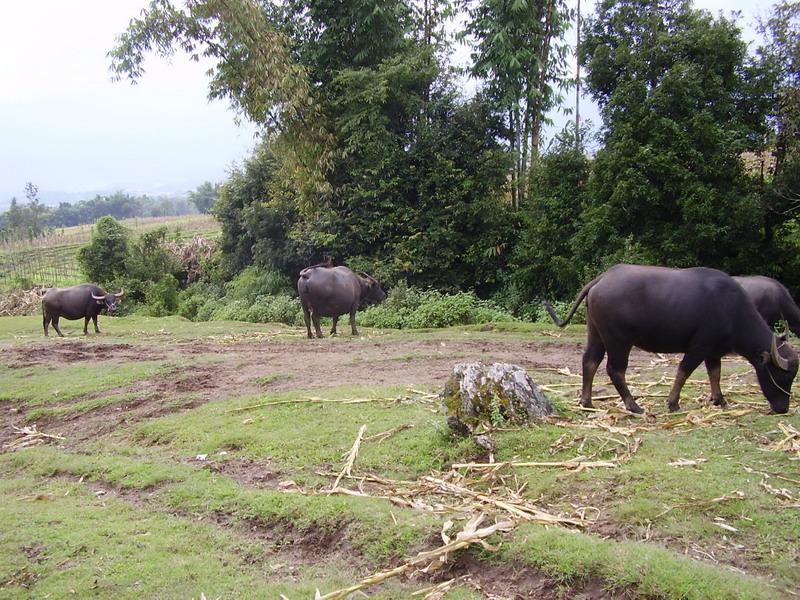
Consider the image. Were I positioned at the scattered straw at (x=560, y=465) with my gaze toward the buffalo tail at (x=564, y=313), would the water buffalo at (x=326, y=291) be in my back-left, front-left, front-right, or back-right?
front-left

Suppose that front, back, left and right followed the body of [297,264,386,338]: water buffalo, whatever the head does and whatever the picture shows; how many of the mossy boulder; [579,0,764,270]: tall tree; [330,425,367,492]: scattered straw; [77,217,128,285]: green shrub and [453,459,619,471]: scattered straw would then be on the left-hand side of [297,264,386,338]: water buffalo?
1

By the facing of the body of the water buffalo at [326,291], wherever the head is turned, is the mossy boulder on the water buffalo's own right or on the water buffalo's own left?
on the water buffalo's own right

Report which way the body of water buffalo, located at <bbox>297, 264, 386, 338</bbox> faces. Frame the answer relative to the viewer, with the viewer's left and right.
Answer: facing away from the viewer and to the right of the viewer

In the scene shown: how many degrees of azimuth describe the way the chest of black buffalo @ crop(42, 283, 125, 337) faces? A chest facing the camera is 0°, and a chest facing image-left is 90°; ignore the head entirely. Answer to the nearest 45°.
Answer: approximately 270°

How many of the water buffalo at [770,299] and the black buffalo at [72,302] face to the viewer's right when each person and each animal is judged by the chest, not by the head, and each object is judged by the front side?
2

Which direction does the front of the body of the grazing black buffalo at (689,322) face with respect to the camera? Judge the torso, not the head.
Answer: to the viewer's right

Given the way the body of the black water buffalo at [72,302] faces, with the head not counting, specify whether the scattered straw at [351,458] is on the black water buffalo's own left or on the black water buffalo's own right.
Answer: on the black water buffalo's own right

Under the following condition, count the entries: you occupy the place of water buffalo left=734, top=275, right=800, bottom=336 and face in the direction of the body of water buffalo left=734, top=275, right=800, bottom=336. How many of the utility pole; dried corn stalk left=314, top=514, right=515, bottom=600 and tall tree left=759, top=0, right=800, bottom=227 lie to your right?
1

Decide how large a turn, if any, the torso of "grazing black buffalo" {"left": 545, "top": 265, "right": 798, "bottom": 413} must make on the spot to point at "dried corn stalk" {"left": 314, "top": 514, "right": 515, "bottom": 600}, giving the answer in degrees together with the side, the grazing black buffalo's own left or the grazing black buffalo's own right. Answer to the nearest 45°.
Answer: approximately 135° to the grazing black buffalo's own right

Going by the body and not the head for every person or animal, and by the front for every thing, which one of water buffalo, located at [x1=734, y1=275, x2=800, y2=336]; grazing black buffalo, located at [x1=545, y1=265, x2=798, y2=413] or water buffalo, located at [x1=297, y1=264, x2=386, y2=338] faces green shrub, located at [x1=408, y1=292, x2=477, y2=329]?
water buffalo, located at [x1=297, y1=264, x2=386, y2=338]

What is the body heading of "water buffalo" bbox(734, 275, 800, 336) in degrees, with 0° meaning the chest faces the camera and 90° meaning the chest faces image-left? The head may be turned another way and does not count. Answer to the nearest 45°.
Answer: approximately 270°

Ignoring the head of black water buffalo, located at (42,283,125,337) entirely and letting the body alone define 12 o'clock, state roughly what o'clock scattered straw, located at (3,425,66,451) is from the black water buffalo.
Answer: The scattered straw is roughly at 3 o'clock from the black water buffalo.

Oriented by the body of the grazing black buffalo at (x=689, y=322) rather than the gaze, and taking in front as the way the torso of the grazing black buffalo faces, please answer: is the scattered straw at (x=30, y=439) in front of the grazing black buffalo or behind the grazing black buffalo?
behind

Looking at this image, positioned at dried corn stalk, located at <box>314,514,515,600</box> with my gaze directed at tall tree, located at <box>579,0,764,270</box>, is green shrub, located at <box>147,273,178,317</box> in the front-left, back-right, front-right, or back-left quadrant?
front-left

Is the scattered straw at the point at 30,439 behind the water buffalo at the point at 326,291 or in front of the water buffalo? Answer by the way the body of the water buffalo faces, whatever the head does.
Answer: behind
